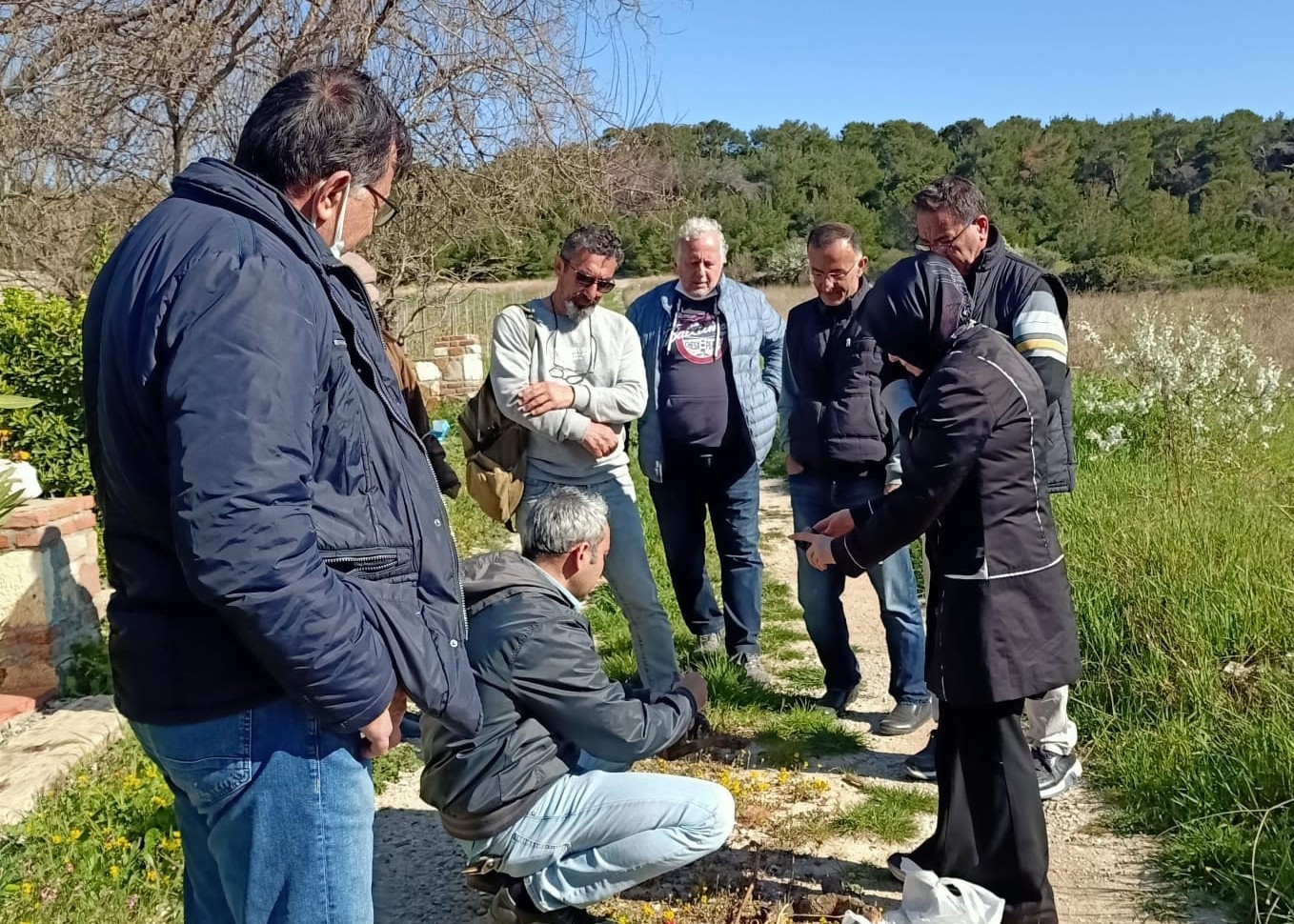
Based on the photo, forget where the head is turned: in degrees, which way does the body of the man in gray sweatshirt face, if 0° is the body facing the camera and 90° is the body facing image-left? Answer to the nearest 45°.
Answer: approximately 0°

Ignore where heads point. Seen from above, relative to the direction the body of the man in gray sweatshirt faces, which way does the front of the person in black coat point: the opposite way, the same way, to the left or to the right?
to the right

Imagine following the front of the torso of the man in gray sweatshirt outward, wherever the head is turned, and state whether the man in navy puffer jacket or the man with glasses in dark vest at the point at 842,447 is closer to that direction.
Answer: the man in navy puffer jacket

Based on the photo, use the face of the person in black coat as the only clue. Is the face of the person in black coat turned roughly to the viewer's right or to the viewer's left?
to the viewer's left

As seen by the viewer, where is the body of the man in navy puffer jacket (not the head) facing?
to the viewer's right

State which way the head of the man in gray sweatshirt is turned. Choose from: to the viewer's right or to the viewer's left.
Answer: to the viewer's right

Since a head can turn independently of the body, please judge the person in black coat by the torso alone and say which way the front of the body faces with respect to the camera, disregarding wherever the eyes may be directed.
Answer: to the viewer's left

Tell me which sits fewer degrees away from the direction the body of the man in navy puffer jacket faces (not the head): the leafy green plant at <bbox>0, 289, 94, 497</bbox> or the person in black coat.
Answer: the person in black coat
